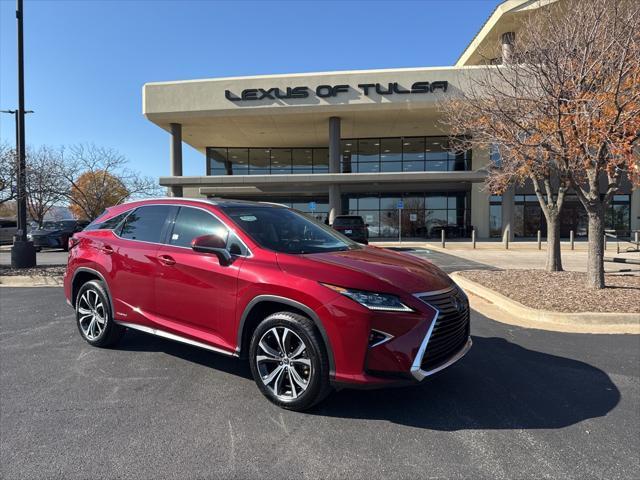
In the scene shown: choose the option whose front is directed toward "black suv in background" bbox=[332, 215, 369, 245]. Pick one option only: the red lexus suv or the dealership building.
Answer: the dealership building

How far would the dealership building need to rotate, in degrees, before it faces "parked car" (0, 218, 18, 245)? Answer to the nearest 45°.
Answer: approximately 90° to its right

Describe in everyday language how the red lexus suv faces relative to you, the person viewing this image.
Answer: facing the viewer and to the right of the viewer

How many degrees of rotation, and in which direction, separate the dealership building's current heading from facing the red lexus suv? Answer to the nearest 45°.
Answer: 0° — it already faces it

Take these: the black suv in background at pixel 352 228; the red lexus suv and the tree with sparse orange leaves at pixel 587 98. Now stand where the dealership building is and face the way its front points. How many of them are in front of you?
3

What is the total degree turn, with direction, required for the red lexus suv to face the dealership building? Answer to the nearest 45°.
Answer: approximately 135° to its left

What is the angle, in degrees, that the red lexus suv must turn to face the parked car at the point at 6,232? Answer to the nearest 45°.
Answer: approximately 180°

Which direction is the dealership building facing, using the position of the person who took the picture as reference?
facing the viewer

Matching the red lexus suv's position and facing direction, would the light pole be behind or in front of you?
behind

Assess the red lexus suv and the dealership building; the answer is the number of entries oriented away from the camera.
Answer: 0

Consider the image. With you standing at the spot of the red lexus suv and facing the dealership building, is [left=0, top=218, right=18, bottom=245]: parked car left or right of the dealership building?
left

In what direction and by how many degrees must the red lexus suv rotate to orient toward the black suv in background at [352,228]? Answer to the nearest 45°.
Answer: approximately 135° to its left

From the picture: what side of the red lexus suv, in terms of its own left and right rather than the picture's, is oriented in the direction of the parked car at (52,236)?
back
